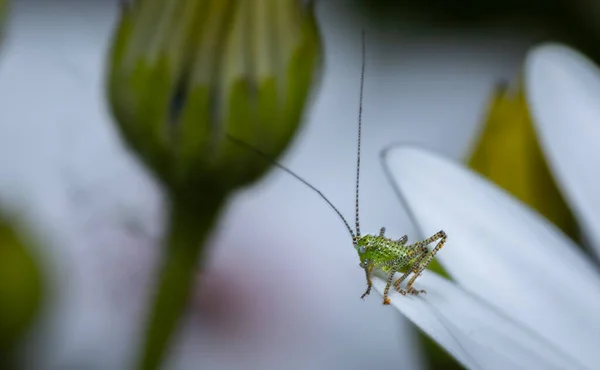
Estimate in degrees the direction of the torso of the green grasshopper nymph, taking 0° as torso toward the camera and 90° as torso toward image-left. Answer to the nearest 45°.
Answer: approximately 90°
